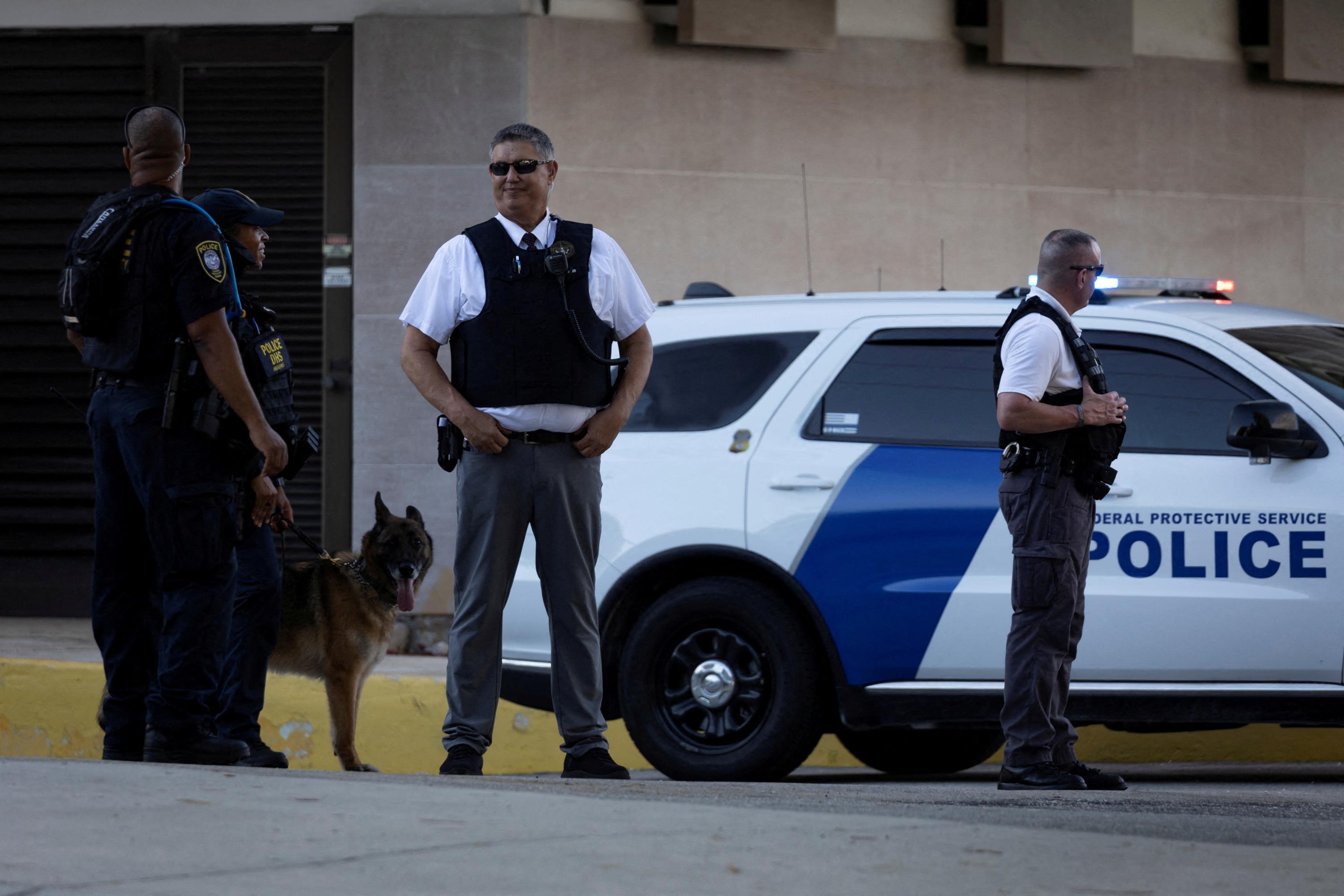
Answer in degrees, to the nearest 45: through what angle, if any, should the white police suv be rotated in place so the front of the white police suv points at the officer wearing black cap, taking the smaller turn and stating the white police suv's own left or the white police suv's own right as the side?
approximately 180°

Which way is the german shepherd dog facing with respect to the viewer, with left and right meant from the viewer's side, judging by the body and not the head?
facing the viewer and to the right of the viewer

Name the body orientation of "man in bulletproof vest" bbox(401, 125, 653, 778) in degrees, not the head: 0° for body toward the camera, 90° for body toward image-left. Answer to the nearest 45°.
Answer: approximately 0°

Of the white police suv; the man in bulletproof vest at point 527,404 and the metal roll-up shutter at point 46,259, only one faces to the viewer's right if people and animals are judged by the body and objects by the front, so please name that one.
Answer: the white police suv

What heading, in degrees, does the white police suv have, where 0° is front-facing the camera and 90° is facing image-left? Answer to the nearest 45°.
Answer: approximately 270°

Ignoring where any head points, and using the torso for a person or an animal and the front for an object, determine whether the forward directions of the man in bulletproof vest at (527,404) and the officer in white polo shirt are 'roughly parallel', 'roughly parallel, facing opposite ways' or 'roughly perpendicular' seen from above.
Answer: roughly perpendicular

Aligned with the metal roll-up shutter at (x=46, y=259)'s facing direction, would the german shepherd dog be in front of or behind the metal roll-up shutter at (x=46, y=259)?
in front

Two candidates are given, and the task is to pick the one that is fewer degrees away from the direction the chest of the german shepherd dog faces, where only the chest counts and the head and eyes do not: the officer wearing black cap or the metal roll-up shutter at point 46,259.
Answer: the officer wearing black cap

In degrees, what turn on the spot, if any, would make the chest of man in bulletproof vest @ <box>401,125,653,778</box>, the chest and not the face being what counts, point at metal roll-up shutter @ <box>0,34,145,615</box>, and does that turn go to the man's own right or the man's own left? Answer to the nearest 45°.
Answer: approximately 135° to the man's own right

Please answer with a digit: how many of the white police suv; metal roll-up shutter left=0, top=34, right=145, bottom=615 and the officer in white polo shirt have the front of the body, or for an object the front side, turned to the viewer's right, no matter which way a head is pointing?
2

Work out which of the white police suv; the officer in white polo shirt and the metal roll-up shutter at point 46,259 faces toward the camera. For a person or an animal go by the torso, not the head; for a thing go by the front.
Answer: the metal roll-up shutter

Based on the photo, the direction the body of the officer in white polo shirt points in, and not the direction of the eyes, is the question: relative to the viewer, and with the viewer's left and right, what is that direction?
facing to the right of the viewer

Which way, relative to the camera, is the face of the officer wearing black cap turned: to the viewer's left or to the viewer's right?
to the viewer's right
